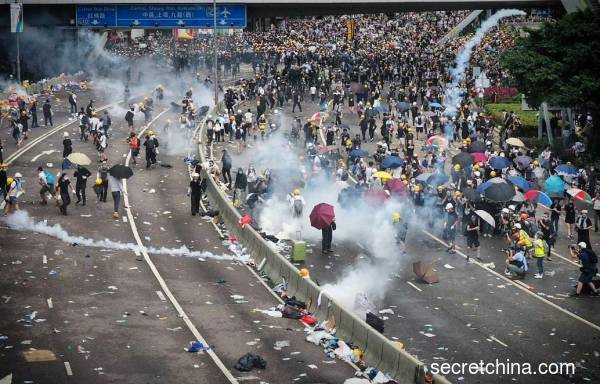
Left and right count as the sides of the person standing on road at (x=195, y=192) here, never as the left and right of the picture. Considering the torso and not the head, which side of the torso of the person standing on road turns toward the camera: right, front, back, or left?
front

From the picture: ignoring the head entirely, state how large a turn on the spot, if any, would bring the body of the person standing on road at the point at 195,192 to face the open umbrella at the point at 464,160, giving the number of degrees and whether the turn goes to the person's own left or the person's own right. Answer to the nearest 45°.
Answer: approximately 90° to the person's own left

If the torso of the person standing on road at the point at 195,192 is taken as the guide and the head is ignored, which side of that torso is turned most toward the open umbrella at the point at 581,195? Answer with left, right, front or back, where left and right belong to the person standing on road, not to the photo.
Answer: left

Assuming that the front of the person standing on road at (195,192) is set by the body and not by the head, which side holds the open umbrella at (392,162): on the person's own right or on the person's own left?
on the person's own left

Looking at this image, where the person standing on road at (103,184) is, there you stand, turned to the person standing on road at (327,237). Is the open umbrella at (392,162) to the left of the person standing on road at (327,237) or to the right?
left

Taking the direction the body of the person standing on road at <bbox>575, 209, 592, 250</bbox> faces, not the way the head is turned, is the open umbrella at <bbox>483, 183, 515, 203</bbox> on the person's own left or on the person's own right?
on the person's own right
